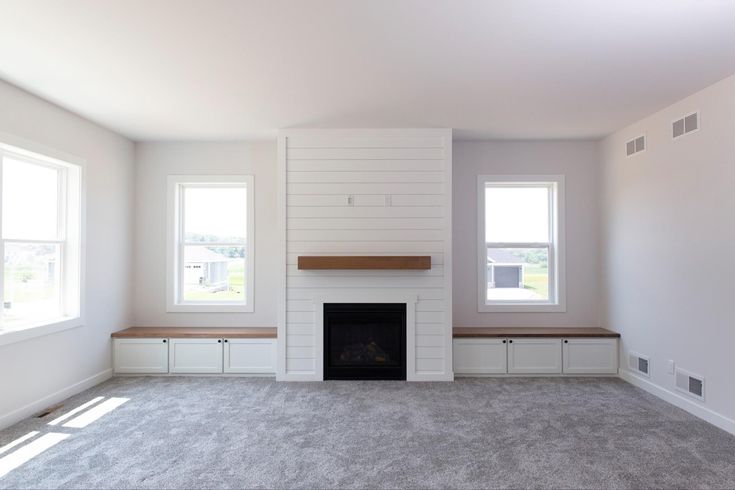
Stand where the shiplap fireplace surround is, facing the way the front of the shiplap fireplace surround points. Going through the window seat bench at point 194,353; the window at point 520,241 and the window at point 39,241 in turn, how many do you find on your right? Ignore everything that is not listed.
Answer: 2

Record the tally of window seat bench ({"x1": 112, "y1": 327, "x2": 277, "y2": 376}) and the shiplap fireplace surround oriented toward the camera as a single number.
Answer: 2

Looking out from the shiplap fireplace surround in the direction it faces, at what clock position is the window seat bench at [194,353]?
The window seat bench is roughly at 3 o'clock from the shiplap fireplace surround.

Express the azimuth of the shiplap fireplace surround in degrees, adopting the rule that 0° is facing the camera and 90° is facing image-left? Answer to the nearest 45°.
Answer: approximately 0°

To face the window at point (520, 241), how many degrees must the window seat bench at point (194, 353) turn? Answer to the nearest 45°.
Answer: approximately 90° to its left

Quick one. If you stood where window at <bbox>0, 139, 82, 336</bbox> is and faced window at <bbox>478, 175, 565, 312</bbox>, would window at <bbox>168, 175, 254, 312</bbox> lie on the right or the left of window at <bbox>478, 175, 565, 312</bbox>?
left

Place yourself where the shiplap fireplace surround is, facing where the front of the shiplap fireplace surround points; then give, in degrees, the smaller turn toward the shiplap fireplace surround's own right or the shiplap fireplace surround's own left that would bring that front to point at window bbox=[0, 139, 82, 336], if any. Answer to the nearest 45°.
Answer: approximately 90° to the shiplap fireplace surround's own right
